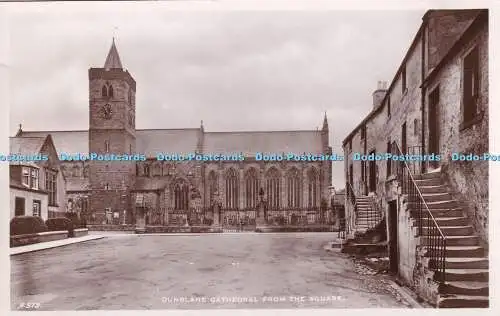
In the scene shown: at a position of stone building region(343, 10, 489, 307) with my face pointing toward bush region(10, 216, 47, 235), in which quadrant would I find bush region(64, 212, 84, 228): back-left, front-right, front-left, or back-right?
front-right

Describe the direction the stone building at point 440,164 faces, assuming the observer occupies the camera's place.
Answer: facing to the left of the viewer

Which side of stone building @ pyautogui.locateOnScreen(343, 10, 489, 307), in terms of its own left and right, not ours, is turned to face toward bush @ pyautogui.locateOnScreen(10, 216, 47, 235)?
front

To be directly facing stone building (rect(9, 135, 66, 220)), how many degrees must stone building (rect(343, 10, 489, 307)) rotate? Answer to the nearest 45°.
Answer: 0° — it already faces it

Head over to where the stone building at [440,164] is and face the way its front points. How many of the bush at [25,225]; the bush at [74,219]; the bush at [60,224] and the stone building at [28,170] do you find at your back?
0
